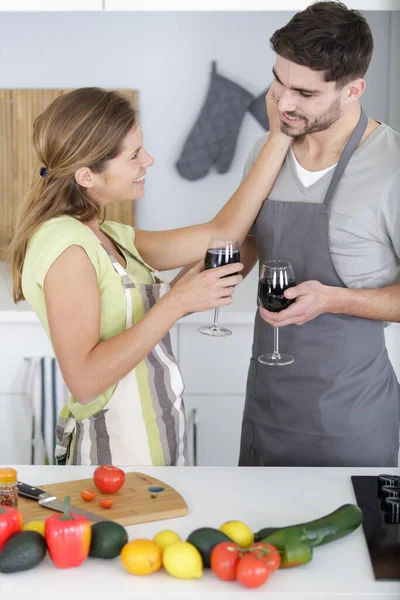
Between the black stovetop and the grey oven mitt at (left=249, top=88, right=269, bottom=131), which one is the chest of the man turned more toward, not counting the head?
the black stovetop

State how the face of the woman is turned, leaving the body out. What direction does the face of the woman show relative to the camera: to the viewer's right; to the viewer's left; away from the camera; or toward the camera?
to the viewer's right

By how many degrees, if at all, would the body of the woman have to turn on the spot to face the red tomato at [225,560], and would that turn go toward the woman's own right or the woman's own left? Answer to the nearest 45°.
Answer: approximately 45° to the woman's own right

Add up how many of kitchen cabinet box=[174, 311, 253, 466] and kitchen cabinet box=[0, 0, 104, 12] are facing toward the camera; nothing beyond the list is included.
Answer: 2

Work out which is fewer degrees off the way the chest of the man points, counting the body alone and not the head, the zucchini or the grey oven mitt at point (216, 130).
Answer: the zucchini
